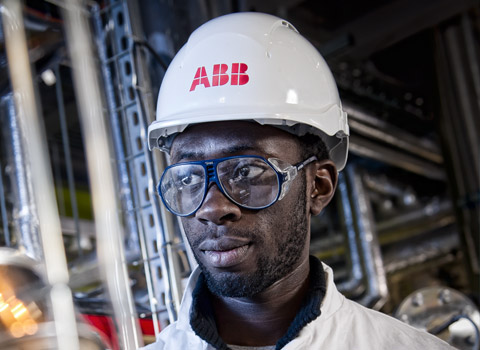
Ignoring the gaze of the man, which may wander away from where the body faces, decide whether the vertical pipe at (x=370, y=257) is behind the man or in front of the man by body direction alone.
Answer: behind

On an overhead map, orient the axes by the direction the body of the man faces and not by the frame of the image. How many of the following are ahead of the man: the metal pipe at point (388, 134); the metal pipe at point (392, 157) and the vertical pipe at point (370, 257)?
0

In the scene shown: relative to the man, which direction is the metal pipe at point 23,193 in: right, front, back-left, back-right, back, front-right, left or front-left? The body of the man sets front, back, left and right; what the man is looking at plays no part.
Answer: right

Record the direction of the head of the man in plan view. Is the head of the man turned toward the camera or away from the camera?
toward the camera

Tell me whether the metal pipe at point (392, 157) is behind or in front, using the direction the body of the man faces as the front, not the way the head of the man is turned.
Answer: behind

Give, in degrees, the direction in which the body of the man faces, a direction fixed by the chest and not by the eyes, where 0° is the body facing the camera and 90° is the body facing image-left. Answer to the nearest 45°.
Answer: approximately 45°
